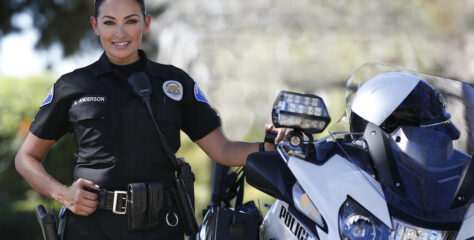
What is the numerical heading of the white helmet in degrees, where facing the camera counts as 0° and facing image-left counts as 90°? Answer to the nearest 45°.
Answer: approximately 270°

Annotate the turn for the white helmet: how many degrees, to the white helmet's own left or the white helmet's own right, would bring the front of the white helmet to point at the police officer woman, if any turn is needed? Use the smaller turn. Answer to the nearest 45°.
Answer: approximately 180°

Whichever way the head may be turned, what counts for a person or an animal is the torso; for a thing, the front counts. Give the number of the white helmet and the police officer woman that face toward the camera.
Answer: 1

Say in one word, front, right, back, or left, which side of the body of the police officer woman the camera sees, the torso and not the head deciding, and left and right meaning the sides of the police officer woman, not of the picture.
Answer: front

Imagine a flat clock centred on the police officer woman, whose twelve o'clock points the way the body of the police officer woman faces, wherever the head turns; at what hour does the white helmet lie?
The white helmet is roughly at 10 o'clock from the police officer woman.

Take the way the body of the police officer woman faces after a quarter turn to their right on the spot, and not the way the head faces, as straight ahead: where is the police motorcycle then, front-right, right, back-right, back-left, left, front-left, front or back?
back-left

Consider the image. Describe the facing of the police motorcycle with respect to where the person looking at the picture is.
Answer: facing the viewer and to the right of the viewer
